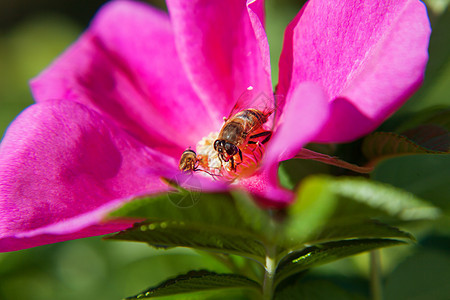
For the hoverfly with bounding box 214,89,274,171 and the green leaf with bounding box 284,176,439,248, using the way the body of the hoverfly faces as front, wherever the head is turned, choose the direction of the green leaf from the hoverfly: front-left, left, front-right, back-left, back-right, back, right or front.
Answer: front-left

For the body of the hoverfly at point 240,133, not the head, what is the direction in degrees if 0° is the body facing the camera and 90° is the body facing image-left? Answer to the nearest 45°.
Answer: approximately 45°

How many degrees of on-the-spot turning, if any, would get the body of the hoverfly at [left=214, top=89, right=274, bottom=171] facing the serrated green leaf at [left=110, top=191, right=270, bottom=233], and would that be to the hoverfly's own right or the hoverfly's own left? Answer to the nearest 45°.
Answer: approximately 45° to the hoverfly's own left
